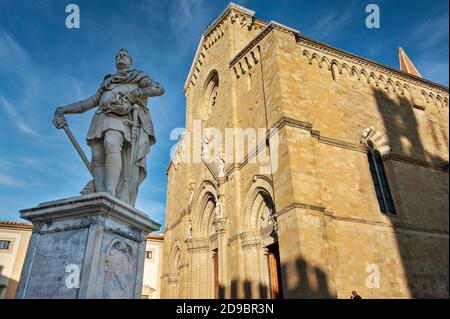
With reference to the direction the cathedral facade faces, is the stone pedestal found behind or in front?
in front

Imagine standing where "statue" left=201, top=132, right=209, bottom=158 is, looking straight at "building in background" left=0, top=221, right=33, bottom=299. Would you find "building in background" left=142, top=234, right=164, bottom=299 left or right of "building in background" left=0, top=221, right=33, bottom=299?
right

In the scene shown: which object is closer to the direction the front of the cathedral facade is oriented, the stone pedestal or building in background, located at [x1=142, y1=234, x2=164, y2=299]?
the stone pedestal

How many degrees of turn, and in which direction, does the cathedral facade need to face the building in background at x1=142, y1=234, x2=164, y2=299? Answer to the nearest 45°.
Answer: approximately 90° to its right

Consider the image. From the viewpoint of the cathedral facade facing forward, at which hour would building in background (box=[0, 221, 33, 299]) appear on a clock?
The building in background is roughly at 2 o'clock from the cathedral facade.

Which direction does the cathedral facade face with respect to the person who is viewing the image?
facing the viewer and to the left of the viewer
